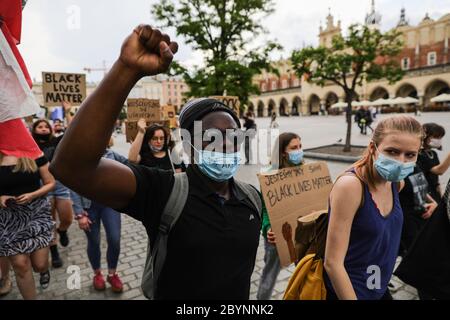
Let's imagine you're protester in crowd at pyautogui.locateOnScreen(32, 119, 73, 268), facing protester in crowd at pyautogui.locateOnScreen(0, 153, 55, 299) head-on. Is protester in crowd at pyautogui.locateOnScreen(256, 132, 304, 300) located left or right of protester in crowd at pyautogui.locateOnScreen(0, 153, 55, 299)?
left

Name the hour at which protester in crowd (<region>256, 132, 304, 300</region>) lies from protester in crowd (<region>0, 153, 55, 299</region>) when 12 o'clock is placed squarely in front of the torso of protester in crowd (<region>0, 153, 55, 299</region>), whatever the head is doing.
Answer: protester in crowd (<region>256, 132, 304, 300</region>) is roughly at 10 o'clock from protester in crowd (<region>0, 153, 55, 299</region>).

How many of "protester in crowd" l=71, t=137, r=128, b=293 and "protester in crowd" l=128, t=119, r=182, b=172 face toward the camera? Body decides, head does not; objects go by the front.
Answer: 2

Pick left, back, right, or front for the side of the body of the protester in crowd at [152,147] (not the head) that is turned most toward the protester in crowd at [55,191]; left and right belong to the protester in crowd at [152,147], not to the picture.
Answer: right

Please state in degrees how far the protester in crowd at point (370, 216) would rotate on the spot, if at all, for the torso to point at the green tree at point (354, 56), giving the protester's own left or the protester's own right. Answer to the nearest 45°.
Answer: approximately 135° to the protester's own left
